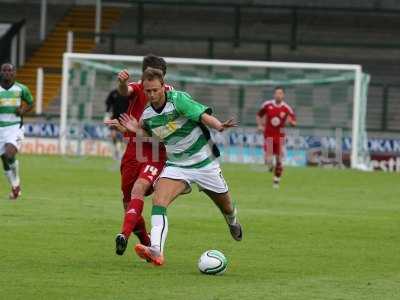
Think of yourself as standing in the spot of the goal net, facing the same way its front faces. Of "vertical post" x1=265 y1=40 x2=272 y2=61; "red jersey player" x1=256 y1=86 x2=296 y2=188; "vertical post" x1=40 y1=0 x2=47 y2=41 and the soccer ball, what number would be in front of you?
2

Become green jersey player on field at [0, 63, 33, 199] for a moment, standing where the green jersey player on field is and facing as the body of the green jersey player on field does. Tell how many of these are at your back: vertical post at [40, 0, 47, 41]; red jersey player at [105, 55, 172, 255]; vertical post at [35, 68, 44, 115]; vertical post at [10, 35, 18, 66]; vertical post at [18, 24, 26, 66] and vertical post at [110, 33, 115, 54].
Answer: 5

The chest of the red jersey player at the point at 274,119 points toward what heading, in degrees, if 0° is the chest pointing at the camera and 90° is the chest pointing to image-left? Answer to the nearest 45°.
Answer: approximately 0°

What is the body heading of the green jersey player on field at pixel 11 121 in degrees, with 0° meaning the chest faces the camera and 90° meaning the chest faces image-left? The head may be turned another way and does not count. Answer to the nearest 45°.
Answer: approximately 0°

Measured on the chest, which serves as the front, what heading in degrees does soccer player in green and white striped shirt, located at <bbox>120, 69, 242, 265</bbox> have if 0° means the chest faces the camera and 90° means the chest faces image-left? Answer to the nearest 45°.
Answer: approximately 45°

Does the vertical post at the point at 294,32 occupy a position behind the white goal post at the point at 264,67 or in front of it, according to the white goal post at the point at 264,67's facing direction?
behind
